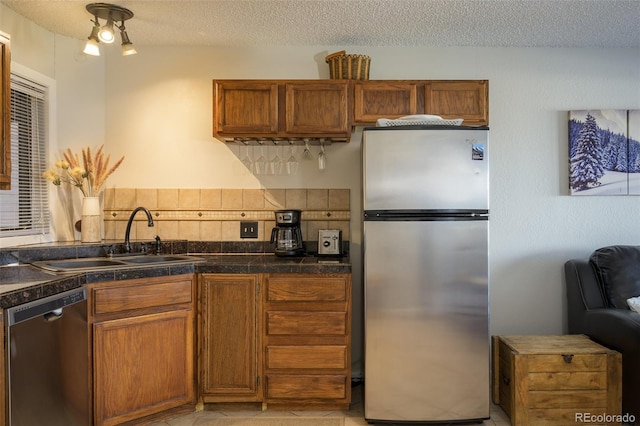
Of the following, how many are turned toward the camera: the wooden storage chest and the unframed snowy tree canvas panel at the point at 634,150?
2

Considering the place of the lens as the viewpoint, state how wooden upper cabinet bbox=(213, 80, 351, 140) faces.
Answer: facing the viewer

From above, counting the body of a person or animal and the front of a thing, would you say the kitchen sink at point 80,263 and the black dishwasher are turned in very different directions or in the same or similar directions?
same or similar directions

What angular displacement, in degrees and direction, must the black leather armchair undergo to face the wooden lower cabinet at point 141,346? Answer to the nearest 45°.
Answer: approximately 90° to its right

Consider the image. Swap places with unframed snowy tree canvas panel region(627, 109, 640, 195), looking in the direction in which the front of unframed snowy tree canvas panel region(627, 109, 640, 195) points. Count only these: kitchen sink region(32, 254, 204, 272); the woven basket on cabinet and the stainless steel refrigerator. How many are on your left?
0

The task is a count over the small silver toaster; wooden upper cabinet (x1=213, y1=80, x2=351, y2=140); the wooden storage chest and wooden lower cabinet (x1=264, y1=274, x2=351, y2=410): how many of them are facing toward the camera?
4

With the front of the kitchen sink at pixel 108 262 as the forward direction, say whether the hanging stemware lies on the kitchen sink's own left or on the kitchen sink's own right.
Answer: on the kitchen sink's own left

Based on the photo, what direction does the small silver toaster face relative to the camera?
toward the camera

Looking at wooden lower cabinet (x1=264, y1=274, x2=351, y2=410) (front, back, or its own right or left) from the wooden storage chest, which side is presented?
left

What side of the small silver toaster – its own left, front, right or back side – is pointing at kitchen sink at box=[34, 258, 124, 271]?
right

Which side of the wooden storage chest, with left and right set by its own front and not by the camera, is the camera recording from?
front

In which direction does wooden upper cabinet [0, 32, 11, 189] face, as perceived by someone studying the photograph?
facing the viewer and to the right of the viewer
